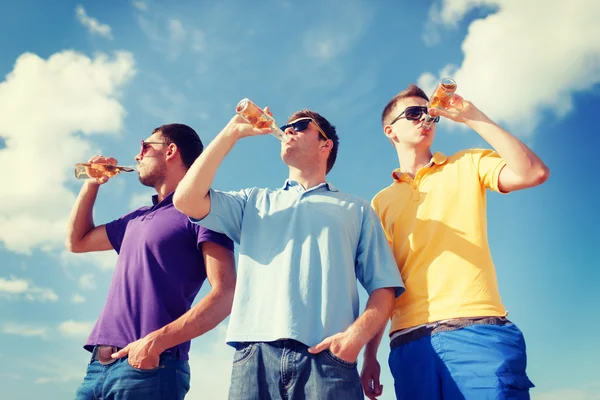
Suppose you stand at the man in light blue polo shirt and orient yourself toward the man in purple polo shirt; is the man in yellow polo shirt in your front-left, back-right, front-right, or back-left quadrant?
back-right

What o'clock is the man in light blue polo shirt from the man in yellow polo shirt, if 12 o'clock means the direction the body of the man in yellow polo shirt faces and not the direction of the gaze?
The man in light blue polo shirt is roughly at 2 o'clock from the man in yellow polo shirt.

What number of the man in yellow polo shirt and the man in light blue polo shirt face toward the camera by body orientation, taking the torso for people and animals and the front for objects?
2

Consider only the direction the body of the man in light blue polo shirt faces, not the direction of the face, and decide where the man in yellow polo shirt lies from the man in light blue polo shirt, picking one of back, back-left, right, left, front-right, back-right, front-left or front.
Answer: left

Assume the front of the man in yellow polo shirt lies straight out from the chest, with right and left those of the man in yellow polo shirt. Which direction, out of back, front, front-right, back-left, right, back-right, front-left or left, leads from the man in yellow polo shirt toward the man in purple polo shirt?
right

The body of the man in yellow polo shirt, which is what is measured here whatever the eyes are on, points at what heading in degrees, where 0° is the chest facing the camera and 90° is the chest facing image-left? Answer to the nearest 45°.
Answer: approximately 0°

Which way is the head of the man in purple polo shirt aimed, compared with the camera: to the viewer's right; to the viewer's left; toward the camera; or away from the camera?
to the viewer's left

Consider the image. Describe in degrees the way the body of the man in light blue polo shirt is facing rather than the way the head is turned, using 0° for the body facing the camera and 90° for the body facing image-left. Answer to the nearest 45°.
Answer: approximately 0°

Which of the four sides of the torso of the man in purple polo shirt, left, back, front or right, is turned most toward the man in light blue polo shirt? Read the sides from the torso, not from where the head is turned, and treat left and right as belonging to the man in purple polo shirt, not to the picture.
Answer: left
